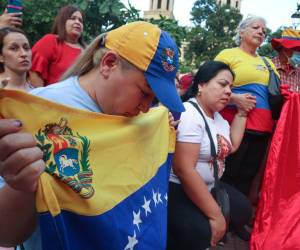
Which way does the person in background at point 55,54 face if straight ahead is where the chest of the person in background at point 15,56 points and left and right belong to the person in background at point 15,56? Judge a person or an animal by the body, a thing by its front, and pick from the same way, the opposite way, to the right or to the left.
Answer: the same way

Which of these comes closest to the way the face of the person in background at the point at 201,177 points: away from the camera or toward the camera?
toward the camera

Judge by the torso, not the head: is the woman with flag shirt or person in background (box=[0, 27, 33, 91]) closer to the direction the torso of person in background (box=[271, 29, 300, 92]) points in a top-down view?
the woman with flag shirt

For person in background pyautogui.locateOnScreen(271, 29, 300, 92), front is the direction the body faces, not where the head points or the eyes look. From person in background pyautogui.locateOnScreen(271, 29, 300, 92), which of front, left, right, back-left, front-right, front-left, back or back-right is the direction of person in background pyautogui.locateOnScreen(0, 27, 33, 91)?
right

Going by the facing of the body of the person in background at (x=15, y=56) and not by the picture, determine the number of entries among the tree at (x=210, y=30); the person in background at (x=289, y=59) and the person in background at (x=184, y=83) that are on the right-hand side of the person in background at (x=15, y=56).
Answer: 0

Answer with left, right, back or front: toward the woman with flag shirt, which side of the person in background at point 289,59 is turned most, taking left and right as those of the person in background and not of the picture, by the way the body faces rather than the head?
right

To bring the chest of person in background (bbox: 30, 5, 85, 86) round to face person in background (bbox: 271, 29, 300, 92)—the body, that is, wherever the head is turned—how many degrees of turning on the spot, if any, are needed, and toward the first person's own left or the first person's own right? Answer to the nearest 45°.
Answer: approximately 45° to the first person's own left

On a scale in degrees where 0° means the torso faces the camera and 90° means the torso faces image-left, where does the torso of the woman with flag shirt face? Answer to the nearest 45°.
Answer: approximately 315°

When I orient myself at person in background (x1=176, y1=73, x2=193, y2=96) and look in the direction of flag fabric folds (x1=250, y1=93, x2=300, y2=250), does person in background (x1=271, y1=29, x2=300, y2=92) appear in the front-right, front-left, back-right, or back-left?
front-left

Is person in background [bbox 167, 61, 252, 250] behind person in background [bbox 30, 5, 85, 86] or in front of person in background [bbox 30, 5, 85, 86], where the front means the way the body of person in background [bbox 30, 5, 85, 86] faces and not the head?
in front

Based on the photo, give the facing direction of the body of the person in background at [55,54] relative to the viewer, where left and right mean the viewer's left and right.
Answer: facing the viewer and to the right of the viewer

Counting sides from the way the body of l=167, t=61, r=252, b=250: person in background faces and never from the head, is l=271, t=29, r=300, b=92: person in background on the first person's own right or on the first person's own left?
on the first person's own left

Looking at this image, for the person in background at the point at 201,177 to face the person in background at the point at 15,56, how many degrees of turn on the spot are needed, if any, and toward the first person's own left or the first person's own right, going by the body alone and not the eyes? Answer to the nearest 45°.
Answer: approximately 135° to the first person's own right

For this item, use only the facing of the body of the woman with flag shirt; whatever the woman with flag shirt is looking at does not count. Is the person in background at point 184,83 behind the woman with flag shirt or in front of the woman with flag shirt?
behind

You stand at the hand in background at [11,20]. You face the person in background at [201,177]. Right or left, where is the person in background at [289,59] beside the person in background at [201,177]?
left
